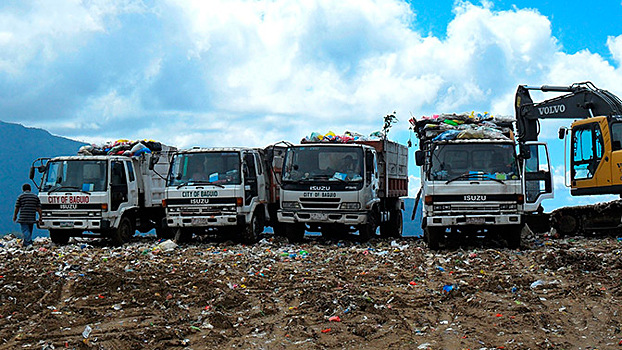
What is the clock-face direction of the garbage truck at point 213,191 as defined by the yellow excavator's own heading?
The garbage truck is roughly at 11 o'clock from the yellow excavator.

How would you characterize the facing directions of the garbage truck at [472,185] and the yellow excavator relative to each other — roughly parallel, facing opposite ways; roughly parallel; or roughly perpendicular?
roughly perpendicular

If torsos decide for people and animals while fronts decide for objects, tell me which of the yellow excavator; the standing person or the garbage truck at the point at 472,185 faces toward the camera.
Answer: the garbage truck

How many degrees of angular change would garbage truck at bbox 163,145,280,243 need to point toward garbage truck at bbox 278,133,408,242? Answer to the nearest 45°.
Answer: approximately 135° to its left

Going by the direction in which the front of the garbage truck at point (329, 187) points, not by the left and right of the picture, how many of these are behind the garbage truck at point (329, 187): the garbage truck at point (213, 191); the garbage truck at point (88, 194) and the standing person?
0

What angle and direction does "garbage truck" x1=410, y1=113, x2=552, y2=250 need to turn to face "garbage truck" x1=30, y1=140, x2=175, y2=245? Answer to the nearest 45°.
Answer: approximately 90° to its right

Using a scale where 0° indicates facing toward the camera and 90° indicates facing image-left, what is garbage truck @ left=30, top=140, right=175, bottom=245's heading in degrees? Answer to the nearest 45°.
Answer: approximately 45°

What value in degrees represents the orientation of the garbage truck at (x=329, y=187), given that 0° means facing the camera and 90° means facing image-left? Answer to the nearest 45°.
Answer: approximately 45°

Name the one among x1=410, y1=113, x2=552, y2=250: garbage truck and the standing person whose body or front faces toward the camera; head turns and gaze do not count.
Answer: the garbage truck

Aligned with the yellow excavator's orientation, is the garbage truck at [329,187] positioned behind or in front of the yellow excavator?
in front

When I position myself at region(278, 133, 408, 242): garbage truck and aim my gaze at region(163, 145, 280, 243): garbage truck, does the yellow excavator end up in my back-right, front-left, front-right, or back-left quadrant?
back-right

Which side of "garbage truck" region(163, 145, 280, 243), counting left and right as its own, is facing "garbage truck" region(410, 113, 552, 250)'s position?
left

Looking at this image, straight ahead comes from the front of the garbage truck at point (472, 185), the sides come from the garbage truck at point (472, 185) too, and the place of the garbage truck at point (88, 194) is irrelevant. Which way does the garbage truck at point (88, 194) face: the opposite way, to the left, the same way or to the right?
the same way

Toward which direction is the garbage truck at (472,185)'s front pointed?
toward the camera

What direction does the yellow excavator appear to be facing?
to the viewer's left
